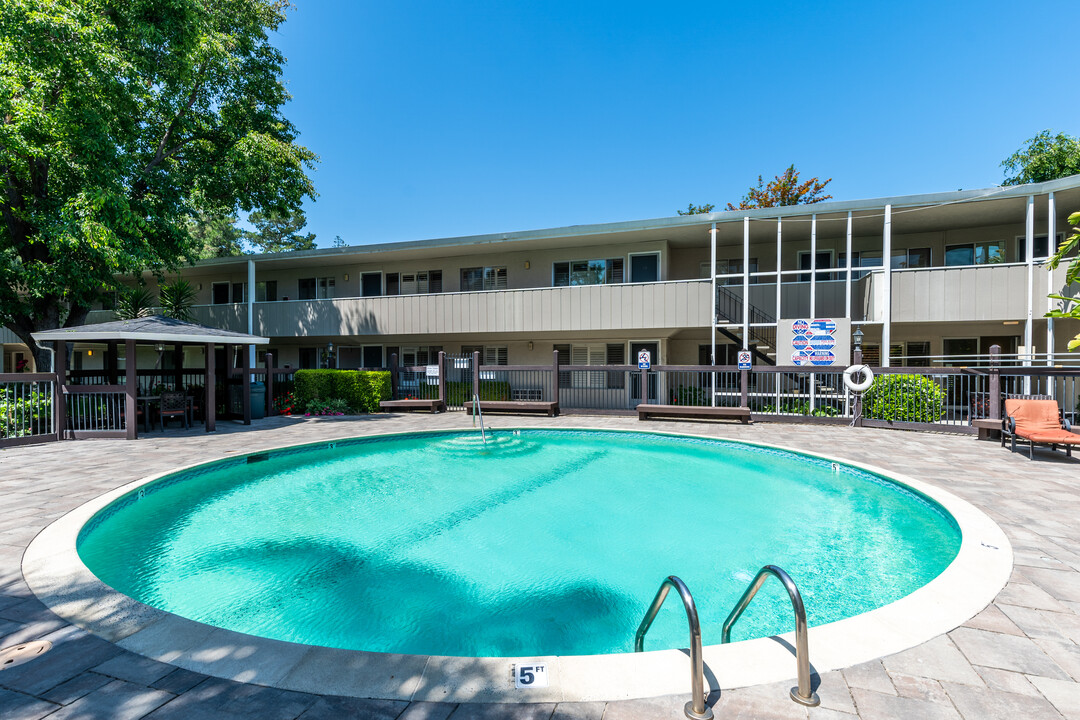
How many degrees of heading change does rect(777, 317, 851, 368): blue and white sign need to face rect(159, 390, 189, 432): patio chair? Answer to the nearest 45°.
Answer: approximately 45° to its right

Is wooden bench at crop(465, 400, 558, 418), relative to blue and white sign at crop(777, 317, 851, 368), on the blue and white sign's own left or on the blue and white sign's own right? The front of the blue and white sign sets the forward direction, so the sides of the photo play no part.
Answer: on the blue and white sign's own right

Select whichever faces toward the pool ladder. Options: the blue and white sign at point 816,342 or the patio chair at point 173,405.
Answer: the blue and white sign

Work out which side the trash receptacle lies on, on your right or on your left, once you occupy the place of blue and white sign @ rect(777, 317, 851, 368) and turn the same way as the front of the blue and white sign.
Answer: on your right

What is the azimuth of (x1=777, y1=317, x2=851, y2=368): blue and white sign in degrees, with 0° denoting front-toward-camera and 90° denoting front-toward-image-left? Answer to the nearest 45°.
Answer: approximately 0°

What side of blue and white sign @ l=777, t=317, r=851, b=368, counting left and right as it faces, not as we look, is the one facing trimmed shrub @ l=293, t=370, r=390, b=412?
right

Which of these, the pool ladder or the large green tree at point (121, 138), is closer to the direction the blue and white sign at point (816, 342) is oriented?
the pool ladder
